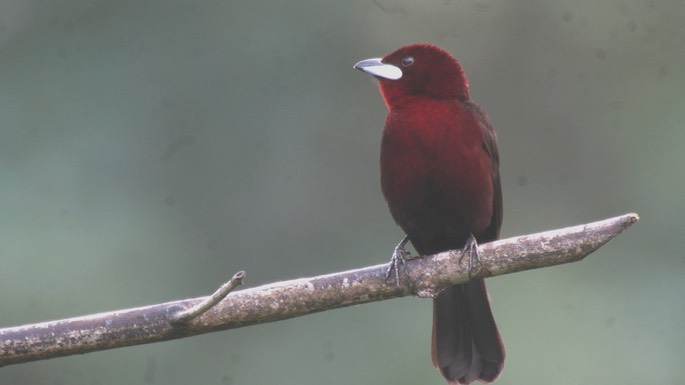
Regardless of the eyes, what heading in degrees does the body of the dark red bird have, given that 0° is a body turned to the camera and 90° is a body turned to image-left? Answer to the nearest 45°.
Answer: approximately 45°
